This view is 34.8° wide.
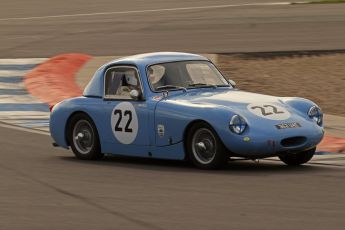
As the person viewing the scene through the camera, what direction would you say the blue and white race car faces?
facing the viewer and to the right of the viewer
